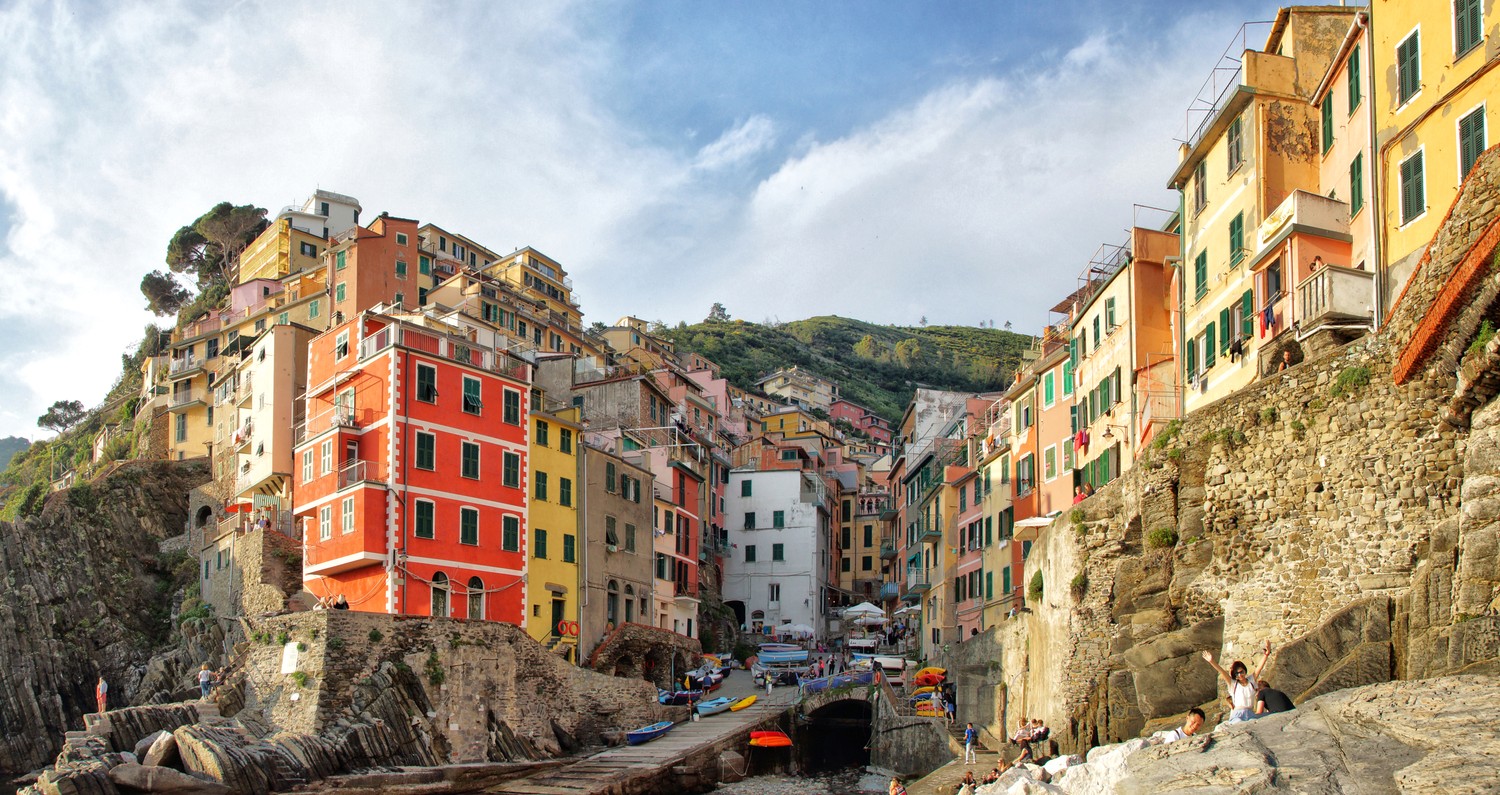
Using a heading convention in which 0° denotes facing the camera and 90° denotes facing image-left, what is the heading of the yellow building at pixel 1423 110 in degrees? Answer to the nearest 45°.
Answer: approximately 45°

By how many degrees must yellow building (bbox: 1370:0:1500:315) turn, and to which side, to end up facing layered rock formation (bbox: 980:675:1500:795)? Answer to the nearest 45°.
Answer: approximately 45° to its left

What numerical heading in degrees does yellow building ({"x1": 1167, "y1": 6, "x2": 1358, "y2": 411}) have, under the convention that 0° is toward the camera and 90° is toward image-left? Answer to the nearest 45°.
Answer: approximately 45°

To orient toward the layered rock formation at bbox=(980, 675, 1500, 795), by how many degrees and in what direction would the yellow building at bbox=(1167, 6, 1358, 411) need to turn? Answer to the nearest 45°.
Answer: approximately 45° to its left
